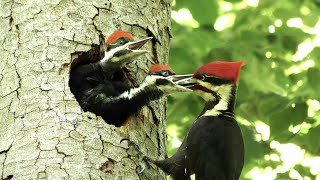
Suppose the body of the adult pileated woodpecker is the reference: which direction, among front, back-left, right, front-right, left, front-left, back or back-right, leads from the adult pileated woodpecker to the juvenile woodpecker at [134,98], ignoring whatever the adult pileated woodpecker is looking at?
front

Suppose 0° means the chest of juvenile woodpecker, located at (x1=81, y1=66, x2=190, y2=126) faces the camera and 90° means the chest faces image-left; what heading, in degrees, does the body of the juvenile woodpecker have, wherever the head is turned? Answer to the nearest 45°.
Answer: approximately 270°

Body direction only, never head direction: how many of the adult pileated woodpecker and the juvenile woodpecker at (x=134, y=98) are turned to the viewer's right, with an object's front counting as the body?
1

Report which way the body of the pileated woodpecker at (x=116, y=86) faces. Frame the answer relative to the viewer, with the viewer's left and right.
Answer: facing to the right of the viewer

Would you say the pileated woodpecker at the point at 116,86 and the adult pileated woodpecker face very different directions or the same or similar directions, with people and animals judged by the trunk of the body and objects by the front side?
very different directions

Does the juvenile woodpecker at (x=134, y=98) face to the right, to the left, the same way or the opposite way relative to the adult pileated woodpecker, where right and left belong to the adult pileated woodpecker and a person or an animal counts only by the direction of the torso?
the opposite way

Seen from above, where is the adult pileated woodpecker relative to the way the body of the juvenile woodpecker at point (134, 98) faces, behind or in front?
in front

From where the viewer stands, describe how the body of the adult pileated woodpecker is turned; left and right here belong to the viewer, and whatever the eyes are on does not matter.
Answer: facing to the left of the viewer

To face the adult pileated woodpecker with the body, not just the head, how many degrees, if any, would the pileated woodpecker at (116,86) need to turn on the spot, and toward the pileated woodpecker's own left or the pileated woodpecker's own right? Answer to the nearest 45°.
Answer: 0° — it already faces it

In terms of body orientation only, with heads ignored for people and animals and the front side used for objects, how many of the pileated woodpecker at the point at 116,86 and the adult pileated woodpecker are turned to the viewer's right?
1
